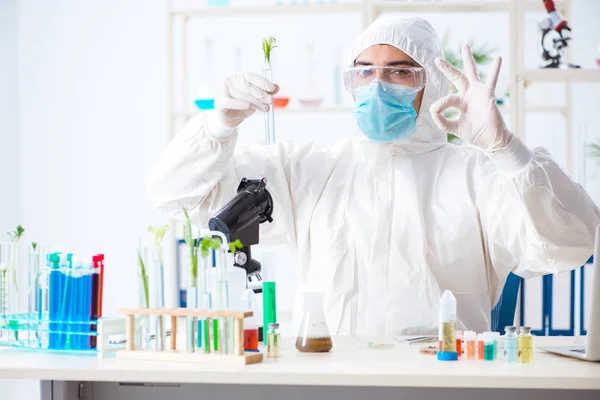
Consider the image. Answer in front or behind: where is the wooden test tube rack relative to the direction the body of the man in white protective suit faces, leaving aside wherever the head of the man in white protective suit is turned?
in front

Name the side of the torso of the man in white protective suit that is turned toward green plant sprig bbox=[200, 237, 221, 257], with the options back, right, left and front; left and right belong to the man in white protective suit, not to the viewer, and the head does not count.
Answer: front

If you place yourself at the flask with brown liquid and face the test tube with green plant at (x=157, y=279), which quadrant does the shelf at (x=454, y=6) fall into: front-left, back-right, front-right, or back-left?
back-right

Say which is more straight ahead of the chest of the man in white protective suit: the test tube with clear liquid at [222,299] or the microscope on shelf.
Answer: the test tube with clear liquid

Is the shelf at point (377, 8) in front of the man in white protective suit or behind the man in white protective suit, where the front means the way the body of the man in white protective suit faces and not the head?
behind

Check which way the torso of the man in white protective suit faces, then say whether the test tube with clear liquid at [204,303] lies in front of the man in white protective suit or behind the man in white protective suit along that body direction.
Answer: in front

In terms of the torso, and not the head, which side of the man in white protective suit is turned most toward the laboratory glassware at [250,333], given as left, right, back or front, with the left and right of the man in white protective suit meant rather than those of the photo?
front

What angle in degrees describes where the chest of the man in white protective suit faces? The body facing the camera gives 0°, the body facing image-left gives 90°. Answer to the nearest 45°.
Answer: approximately 0°
